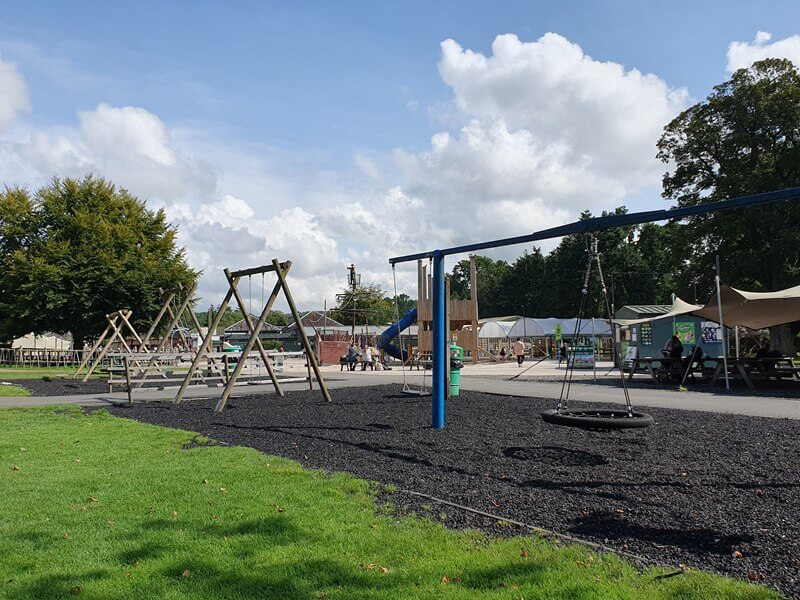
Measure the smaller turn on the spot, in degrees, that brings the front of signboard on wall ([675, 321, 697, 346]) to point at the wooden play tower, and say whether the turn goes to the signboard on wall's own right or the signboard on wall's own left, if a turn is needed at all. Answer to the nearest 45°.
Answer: approximately 90° to the signboard on wall's own right

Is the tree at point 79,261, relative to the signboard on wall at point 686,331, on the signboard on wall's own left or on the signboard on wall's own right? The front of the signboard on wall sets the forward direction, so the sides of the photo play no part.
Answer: on the signboard on wall's own right

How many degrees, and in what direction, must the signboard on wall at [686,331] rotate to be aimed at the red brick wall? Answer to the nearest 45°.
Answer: approximately 90° to its right

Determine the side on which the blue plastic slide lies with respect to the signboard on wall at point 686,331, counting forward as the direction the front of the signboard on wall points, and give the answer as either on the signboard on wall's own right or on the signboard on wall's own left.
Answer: on the signboard on wall's own right

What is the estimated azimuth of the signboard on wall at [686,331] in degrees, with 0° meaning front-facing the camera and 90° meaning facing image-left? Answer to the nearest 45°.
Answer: approximately 0°

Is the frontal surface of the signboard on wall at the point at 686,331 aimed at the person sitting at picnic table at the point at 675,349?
yes

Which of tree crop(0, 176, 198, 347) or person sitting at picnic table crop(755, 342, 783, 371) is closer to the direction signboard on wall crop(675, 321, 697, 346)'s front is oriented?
the person sitting at picnic table
